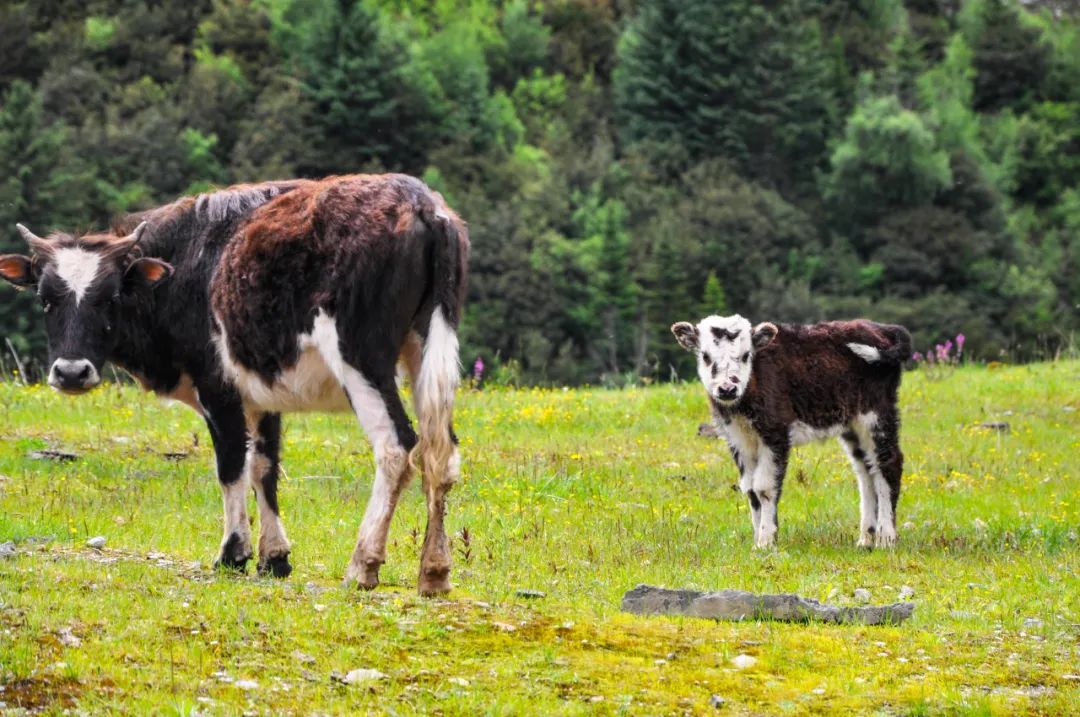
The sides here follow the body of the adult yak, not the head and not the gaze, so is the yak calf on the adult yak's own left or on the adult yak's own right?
on the adult yak's own right

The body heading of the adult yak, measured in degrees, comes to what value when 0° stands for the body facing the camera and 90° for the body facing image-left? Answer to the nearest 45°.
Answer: approximately 135°

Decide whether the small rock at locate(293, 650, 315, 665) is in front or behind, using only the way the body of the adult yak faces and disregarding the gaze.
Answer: behind

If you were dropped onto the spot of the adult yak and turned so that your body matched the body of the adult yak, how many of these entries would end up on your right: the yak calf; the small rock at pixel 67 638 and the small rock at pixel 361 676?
1

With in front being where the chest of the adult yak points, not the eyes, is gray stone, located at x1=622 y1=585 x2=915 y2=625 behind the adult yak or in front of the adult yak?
behind

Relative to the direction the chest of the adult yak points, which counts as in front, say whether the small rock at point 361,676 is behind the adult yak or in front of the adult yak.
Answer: behind

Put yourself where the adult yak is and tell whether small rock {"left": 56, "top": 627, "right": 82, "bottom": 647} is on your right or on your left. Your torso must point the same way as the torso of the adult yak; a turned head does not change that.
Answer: on your left

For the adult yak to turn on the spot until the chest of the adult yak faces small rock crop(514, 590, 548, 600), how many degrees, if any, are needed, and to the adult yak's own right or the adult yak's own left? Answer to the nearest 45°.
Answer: approximately 135° to the adult yak's own right

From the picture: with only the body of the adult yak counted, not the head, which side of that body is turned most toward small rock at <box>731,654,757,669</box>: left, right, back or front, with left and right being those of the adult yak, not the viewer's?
back
